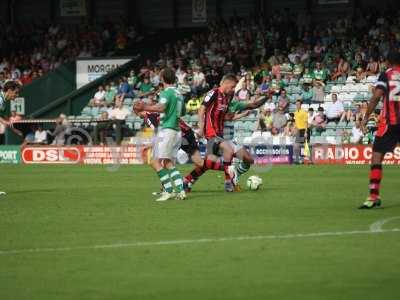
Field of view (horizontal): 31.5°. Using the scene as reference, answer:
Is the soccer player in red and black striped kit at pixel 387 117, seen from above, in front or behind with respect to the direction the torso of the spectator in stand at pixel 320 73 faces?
in front

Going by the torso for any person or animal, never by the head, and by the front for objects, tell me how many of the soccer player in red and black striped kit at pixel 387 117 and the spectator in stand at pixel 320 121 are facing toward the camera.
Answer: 1

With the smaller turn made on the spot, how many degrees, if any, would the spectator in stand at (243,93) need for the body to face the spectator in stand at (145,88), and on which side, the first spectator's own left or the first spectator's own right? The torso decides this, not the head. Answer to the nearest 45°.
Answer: approximately 135° to the first spectator's own right

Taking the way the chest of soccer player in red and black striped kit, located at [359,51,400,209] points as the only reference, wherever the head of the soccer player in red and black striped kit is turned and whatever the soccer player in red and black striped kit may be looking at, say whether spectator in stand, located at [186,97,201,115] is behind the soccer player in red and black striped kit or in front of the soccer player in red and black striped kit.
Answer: in front

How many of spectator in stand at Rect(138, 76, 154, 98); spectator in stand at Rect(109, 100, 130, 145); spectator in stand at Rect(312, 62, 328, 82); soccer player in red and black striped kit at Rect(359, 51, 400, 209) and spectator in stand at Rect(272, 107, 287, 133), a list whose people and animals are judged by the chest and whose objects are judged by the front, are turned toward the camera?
4

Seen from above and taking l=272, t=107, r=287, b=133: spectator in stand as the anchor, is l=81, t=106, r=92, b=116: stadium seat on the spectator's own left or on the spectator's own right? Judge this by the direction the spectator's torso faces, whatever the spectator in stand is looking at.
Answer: on the spectator's own right

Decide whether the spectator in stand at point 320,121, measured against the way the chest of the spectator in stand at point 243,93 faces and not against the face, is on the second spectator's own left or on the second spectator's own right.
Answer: on the second spectator's own left

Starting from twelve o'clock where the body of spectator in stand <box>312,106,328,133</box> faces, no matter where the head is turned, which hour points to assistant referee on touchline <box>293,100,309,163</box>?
assistant referee on touchline <box>293,100,309,163</box> is roughly at 12 o'clock from spectator in stand <box>312,106,328,133</box>.

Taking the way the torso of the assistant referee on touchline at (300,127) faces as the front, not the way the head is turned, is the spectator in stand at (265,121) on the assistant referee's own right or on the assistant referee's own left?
on the assistant referee's own right
